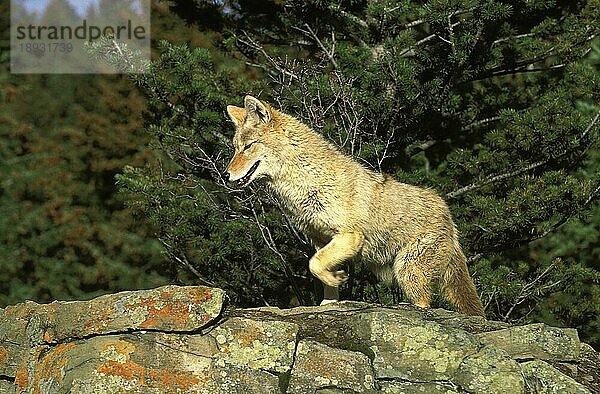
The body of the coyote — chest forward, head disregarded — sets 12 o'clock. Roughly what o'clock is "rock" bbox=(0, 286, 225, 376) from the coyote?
The rock is roughly at 12 o'clock from the coyote.

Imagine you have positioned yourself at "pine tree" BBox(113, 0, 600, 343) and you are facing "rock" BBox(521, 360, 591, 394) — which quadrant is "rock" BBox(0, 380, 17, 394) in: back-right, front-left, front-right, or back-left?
front-right

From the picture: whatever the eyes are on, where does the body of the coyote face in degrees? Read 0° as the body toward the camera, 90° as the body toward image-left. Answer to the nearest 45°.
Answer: approximately 90°

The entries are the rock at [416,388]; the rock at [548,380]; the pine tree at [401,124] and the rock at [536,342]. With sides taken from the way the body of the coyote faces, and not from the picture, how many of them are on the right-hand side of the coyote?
1

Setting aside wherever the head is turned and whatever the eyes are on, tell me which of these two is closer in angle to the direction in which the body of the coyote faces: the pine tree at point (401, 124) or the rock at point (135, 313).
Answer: the rock

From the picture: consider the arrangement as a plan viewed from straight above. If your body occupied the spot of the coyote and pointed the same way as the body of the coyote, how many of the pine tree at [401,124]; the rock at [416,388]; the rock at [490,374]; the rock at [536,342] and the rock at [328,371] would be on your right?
1

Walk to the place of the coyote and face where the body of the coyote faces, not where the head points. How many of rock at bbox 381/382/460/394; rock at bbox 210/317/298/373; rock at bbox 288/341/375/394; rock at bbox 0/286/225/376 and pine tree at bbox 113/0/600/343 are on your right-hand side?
1

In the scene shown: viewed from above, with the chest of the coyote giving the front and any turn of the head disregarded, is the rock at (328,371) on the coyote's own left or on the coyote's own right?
on the coyote's own left

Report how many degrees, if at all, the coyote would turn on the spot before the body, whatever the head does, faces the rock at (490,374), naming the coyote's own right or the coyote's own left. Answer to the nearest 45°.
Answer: approximately 135° to the coyote's own left

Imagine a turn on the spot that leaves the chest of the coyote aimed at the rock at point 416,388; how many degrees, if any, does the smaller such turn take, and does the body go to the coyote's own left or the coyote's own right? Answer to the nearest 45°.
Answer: approximately 90° to the coyote's own left

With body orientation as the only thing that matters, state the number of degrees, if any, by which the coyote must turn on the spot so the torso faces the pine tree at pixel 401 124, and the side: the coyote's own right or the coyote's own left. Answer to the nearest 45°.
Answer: approximately 90° to the coyote's own right

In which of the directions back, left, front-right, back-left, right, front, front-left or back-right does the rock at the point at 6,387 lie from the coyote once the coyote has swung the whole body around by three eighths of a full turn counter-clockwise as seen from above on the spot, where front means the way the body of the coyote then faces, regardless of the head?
right

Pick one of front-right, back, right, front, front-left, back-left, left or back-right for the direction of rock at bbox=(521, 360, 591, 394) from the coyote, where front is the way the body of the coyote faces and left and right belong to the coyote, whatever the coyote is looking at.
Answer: back-left
